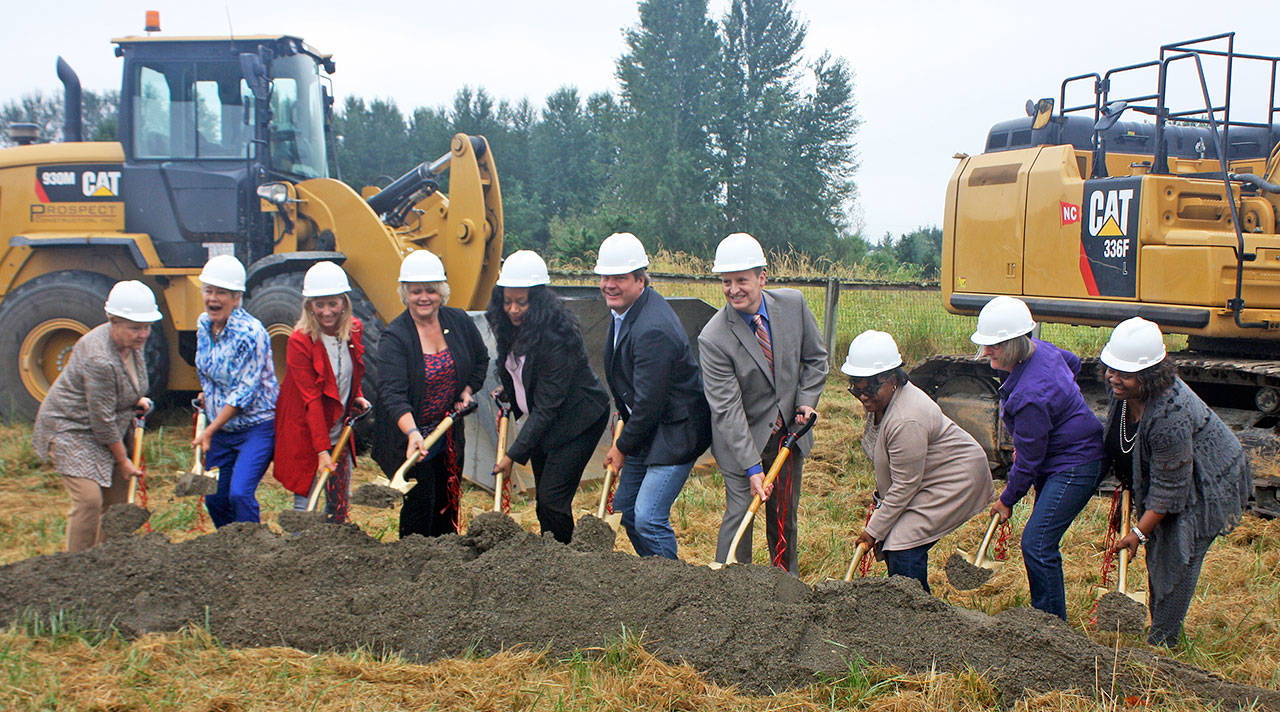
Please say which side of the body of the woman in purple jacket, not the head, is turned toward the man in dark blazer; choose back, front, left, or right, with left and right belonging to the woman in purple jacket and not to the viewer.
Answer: front

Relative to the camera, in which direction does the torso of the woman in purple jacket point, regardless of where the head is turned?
to the viewer's left

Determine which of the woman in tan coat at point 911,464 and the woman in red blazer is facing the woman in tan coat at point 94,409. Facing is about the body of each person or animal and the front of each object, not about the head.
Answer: the woman in tan coat at point 911,464

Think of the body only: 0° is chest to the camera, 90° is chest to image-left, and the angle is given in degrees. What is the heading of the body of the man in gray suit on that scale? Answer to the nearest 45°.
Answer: approximately 0°

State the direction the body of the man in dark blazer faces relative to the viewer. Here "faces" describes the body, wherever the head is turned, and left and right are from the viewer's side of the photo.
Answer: facing the viewer and to the left of the viewer

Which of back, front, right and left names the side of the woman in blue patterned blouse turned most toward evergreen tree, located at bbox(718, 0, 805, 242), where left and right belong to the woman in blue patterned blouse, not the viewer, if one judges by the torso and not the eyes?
back

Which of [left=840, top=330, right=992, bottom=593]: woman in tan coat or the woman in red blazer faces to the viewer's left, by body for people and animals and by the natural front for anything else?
the woman in tan coat

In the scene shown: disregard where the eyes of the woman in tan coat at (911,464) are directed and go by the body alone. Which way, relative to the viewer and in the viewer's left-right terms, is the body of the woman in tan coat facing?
facing to the left of the viewer

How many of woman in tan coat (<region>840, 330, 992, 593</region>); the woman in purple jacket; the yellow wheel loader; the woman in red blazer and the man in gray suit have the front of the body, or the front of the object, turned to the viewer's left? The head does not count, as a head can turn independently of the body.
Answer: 2

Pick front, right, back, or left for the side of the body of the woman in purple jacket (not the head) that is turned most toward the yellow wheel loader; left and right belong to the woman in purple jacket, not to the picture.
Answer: front

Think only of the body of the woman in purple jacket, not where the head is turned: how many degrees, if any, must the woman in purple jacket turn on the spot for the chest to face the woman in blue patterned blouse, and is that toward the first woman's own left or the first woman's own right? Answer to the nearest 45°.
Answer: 0° — they already face them

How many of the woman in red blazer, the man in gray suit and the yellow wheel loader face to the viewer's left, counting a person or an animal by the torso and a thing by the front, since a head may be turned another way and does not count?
0

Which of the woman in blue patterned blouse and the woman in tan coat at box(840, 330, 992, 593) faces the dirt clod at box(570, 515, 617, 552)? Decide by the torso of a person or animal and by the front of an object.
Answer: the woman in tan coat

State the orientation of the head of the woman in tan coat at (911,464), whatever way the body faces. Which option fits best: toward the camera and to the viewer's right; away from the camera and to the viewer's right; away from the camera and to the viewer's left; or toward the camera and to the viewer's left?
toward the camera and to the viewer's left

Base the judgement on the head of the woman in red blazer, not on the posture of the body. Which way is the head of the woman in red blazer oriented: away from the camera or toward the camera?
toward the camera

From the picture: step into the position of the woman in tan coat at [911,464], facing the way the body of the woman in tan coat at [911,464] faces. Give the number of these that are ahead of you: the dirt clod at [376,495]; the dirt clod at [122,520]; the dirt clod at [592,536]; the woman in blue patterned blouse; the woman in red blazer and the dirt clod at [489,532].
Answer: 6
